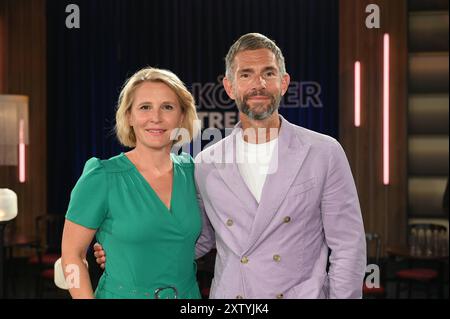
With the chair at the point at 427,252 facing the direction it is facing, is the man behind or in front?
in front

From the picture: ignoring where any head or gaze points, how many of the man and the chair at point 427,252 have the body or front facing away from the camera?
0

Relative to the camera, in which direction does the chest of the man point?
toward the camera

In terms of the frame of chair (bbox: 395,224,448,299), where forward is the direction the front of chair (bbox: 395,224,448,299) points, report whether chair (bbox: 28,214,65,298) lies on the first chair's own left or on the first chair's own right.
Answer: on the first chair's own right

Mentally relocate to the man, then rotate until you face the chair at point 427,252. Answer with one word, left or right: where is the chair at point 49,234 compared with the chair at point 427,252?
left

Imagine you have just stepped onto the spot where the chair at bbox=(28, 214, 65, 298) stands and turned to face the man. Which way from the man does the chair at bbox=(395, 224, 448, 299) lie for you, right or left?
left

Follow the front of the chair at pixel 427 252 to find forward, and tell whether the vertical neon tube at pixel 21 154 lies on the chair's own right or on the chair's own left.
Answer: on the chair's own right

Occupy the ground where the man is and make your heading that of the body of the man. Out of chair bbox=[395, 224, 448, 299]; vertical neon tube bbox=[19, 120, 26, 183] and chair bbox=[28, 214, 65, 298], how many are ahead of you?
0

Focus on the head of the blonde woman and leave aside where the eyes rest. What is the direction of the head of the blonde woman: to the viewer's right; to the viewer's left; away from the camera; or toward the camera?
toward the camera

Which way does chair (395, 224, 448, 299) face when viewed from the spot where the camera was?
facing the viewer and to the left of the viewer

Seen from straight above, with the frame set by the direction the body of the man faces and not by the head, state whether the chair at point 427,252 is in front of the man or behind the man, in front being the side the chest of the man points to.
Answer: behind

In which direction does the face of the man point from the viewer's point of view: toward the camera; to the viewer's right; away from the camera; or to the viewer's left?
toward the camera

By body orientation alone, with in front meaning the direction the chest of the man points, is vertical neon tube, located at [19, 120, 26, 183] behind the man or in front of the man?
behind
